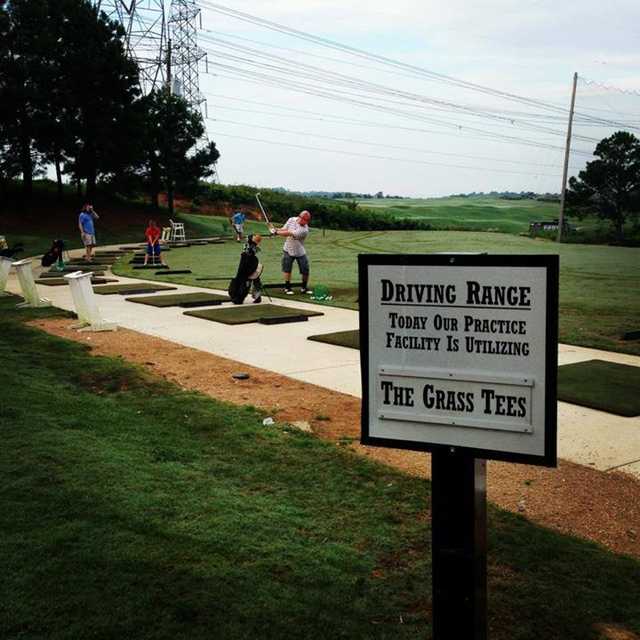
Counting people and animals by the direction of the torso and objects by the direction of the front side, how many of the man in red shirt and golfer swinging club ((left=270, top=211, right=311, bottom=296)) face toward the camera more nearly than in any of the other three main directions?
2

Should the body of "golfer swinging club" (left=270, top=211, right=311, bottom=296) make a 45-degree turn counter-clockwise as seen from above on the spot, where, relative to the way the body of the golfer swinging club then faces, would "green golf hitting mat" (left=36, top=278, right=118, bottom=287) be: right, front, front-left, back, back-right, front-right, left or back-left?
back

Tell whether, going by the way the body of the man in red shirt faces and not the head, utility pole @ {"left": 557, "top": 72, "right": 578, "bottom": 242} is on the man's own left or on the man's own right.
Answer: on the man's own left

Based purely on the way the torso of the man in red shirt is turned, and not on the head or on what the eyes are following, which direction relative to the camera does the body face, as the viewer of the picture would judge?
toward the camera

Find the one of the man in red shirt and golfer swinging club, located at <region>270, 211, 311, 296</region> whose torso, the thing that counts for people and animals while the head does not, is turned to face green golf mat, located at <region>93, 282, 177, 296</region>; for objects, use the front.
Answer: the man in red shirt

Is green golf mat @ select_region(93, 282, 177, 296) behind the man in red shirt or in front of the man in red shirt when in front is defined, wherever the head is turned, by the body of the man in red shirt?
in front

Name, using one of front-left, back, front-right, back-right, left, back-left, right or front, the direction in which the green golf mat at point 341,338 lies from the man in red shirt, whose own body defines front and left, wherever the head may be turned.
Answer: front

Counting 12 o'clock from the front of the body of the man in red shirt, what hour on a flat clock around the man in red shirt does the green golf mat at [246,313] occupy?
The green golf mat is roughly at 12 o'clock from the man in red shirt.

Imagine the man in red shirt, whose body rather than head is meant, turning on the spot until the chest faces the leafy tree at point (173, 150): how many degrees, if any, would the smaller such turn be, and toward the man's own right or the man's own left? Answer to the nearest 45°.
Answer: approximately 180°

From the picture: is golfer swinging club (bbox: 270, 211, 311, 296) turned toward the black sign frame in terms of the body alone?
yes

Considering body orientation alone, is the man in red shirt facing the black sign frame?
yes

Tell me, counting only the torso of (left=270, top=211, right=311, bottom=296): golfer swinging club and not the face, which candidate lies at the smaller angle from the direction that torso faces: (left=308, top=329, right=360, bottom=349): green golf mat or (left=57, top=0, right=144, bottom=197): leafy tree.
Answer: the green golf mat

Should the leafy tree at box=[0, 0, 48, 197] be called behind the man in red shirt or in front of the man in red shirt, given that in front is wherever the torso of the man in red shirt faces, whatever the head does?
behind

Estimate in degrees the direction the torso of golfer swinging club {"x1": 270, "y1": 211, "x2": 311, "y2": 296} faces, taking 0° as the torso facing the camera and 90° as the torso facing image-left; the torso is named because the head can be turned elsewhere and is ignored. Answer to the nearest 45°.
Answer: approximately 0°

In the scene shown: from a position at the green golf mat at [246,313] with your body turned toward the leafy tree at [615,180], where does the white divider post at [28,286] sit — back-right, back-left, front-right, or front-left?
back-left
